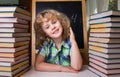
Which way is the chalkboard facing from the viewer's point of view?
toward the camera

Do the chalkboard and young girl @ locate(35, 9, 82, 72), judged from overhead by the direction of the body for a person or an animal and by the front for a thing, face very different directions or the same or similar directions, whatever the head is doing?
same or similar directions

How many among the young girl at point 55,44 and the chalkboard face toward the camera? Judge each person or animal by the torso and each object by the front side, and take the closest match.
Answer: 2
